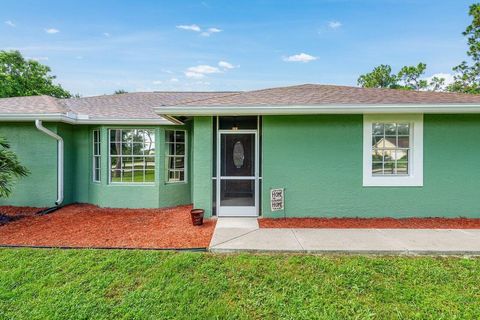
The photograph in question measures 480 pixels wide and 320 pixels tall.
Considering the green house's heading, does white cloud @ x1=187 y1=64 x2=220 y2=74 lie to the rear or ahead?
to the rear

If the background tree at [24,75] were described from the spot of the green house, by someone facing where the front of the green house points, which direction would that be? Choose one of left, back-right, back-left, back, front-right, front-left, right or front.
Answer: back-right

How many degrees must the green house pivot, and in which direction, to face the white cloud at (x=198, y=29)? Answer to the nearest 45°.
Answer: approximately 135° to its right

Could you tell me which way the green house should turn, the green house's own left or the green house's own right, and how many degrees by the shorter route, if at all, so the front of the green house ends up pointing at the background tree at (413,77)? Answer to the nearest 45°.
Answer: approximately 135° to the green house's own left

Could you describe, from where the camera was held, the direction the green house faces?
facing the viewer

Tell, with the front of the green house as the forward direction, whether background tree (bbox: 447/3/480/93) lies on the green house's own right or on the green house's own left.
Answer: on the green house's own left
